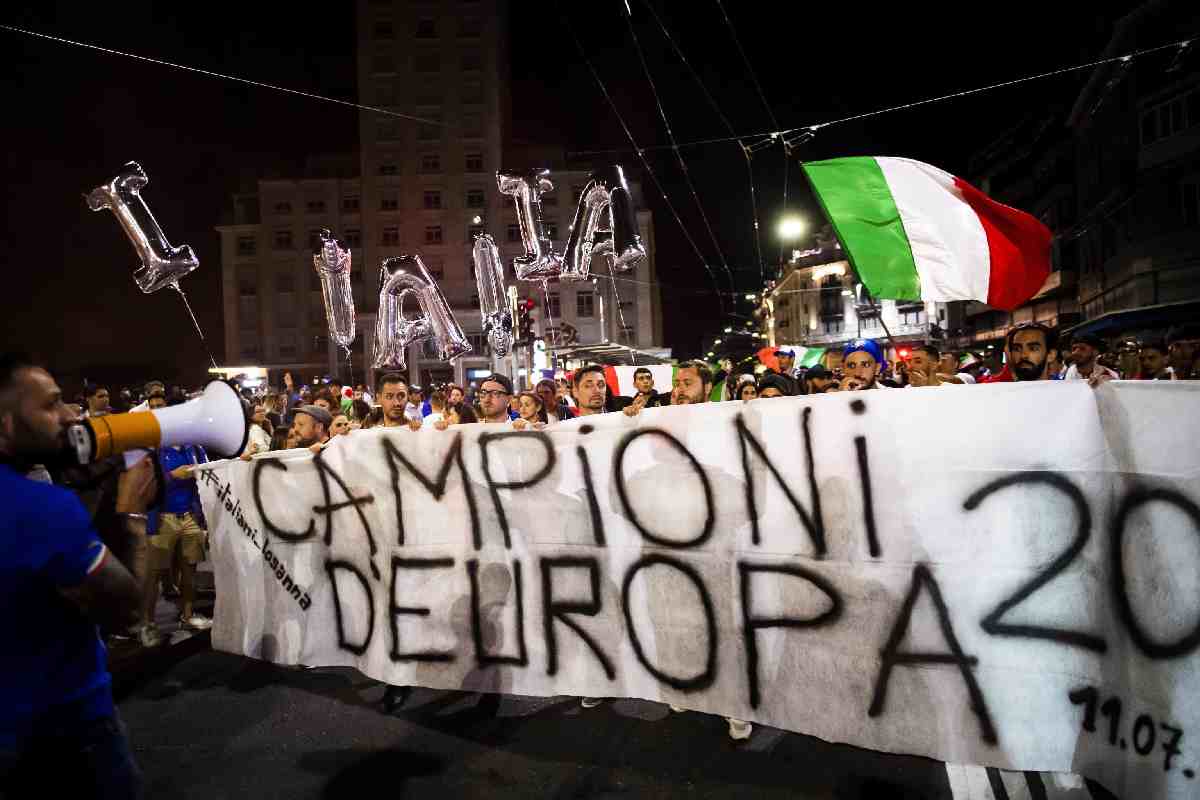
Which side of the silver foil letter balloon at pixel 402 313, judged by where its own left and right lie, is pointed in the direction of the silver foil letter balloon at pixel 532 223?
left

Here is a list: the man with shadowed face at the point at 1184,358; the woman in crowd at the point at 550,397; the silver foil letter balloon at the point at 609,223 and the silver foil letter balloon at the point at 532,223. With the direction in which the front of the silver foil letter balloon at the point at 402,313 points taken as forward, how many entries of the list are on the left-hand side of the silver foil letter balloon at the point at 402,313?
4

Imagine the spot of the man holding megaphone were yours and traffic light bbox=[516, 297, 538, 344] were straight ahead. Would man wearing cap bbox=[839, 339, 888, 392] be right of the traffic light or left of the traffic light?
right

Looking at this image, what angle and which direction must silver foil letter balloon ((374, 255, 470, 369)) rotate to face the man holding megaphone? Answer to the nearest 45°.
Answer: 0° — it already faces them

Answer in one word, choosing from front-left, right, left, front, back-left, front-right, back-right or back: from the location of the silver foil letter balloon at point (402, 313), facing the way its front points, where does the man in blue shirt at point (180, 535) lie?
front-right

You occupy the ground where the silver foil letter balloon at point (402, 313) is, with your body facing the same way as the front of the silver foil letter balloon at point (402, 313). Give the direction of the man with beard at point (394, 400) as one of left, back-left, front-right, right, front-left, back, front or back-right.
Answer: front

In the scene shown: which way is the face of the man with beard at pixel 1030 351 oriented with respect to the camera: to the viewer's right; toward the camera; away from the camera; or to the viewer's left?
toward the camera

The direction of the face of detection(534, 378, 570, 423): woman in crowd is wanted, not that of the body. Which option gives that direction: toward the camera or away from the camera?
toward the camera

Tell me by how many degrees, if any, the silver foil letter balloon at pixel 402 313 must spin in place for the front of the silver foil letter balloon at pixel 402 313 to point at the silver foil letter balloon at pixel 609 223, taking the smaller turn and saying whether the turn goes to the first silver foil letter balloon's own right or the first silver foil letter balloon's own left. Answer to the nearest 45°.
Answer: approximately 90° to the first silver foil letter balloon's own left

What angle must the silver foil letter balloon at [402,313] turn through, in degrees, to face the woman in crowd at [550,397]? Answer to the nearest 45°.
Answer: approximately 90° to its left

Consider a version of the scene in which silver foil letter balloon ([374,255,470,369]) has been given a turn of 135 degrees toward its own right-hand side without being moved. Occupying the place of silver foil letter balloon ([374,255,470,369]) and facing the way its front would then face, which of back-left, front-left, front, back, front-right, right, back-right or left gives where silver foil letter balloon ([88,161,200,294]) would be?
front-left

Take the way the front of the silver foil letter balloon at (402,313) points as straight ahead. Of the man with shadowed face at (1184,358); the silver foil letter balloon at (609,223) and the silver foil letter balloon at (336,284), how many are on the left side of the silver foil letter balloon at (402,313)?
2

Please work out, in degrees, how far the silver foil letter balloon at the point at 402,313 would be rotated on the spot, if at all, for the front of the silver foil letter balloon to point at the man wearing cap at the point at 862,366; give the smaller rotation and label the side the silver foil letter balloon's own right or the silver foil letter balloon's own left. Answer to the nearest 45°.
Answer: approximately 45° to the silver foil letter balloon's own left

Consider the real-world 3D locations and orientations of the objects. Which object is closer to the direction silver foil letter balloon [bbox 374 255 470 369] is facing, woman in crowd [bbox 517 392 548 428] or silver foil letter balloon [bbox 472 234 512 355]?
the woman in crowd

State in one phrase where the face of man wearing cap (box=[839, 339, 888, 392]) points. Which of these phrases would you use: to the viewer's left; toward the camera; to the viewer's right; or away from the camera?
toward the camera

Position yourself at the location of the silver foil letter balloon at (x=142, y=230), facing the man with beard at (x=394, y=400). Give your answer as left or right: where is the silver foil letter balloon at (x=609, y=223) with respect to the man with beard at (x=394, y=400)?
left

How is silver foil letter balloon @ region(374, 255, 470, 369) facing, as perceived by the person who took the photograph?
facing the viewer

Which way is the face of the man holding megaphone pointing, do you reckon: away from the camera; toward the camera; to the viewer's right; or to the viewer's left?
to the viewer's right

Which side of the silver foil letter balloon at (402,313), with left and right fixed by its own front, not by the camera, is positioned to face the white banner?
front
